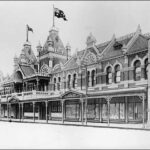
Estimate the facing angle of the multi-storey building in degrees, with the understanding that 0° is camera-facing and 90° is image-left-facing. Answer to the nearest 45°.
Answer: approximately 45°
